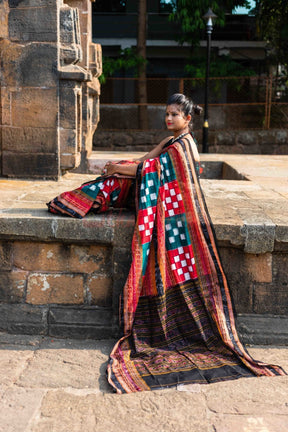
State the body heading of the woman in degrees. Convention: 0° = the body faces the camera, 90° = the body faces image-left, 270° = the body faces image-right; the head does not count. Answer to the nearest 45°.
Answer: approximately 90°

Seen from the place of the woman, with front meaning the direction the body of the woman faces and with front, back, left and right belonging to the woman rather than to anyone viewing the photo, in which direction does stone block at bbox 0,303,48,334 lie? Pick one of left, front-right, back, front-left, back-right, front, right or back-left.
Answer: front

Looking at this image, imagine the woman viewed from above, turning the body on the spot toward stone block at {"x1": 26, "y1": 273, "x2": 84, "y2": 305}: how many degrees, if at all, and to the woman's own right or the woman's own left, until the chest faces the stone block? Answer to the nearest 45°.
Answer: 0° — they already face it

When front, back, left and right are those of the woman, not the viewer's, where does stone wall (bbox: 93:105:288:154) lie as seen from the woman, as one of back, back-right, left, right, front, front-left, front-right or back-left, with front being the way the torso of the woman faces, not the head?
right

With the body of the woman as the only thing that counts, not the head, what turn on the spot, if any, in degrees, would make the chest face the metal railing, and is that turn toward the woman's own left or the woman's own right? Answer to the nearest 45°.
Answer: approximately 90° to the woman's own right

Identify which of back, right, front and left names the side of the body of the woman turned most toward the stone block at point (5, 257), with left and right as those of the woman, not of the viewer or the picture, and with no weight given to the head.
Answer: front

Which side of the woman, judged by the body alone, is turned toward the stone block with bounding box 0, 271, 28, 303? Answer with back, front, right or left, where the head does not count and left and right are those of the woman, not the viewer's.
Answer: front
